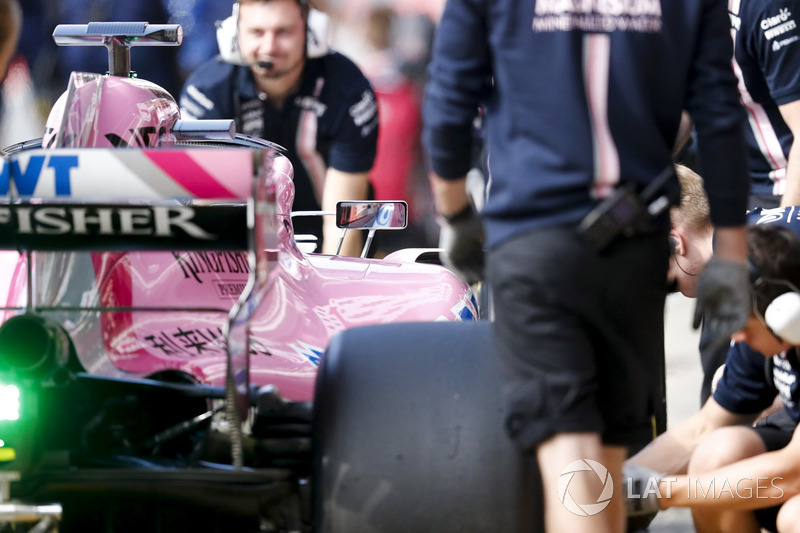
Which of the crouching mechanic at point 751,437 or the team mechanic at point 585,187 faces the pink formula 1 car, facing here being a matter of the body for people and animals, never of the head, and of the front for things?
the crouching mechanic

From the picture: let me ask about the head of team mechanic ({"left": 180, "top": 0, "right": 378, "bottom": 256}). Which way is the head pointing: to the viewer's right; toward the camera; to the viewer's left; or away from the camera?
toward the camera

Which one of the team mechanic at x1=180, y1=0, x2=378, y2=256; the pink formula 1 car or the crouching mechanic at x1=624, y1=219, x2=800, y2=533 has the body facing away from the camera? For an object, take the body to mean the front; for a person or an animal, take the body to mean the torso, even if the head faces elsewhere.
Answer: the pink formula 1 car

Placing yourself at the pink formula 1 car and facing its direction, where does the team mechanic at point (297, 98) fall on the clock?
The team mechanic is roughly at 12 o'clock from the pink formula 1 car.

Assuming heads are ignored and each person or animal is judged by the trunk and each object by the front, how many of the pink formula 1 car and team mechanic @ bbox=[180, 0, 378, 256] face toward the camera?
1

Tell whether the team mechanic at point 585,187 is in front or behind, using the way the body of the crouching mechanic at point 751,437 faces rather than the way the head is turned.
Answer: in front

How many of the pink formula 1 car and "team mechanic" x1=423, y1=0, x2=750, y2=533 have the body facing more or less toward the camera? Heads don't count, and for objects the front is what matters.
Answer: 0

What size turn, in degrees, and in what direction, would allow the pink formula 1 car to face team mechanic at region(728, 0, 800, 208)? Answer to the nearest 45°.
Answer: approximately 45° to its right

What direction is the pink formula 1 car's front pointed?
away from the camera

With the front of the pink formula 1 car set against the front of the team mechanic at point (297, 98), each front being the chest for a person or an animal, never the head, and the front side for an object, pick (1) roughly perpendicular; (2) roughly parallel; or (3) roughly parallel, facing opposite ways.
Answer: roughly parallel, facing opposite ways

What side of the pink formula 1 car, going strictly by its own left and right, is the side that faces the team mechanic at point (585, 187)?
right

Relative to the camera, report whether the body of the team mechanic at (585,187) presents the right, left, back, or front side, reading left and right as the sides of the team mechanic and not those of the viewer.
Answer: back

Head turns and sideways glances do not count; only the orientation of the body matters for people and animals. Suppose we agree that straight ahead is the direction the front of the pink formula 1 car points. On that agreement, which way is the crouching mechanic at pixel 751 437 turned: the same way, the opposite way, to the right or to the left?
to the left

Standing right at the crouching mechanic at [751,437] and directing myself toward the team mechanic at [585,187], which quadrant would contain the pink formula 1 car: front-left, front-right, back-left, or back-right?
front-right

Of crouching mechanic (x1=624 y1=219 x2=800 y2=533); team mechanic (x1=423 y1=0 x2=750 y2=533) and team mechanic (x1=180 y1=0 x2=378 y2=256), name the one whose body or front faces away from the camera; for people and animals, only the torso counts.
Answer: team mechanic (x1=423 y1=0 x2=750 y2=533)

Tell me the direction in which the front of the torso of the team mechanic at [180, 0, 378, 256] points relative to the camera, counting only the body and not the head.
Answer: toward the camera

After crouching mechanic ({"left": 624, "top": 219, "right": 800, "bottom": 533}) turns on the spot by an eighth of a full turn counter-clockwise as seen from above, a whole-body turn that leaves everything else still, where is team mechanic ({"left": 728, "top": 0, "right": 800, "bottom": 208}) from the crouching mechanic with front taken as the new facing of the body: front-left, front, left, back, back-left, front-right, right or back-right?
back

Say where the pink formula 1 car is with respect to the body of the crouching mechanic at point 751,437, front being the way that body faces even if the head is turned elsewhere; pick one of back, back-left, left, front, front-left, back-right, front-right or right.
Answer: front

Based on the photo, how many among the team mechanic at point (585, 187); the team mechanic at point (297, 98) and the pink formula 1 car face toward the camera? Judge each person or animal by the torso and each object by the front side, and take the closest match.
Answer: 1
